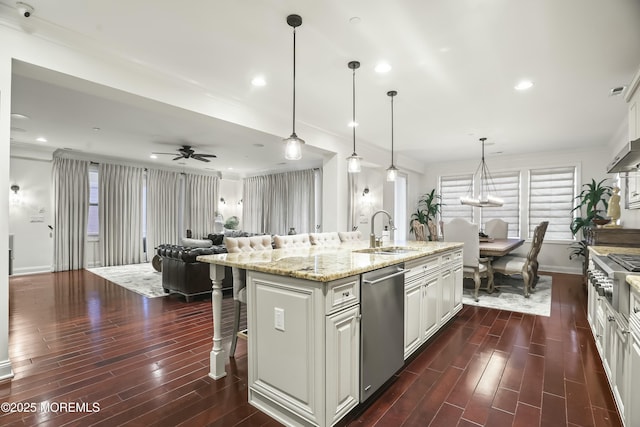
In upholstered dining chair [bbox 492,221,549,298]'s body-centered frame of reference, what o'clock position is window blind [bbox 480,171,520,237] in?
The window blind is roughly at 3 o'clock from the upholstered dining chair.

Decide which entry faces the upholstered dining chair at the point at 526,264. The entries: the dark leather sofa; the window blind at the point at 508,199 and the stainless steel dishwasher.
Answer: the window blind

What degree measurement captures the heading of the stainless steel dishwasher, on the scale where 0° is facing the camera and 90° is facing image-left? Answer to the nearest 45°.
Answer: approximately 315°

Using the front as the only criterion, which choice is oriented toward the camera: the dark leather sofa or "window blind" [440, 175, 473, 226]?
the window blind

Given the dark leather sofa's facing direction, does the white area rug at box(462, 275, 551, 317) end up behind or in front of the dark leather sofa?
behind

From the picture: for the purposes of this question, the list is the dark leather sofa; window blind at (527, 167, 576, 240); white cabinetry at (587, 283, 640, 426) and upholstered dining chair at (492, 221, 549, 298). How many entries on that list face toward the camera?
1

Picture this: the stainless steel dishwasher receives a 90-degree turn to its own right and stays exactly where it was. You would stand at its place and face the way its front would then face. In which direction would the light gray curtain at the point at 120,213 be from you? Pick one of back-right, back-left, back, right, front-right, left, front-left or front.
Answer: right

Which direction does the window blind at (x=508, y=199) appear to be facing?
toward the camera

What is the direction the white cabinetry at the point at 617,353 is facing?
to the viewer's left

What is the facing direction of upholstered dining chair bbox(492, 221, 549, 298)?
to the viewer's left

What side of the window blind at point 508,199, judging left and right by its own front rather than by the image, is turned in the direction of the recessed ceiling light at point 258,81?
front

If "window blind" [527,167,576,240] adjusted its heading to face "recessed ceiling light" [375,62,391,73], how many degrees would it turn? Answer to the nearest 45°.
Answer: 0° — it already faces it

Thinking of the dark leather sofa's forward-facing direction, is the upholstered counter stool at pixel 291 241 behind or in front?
behind

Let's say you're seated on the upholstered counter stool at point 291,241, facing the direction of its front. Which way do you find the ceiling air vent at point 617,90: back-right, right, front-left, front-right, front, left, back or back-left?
front-left

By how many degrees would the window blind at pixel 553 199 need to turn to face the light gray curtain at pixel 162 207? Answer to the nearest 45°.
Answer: approximately 45° to its right

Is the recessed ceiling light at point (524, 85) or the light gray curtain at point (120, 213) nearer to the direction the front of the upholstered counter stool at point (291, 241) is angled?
the recessed ceiling light

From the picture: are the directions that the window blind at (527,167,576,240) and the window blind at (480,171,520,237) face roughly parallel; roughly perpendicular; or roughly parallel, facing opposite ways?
roughly parallel
